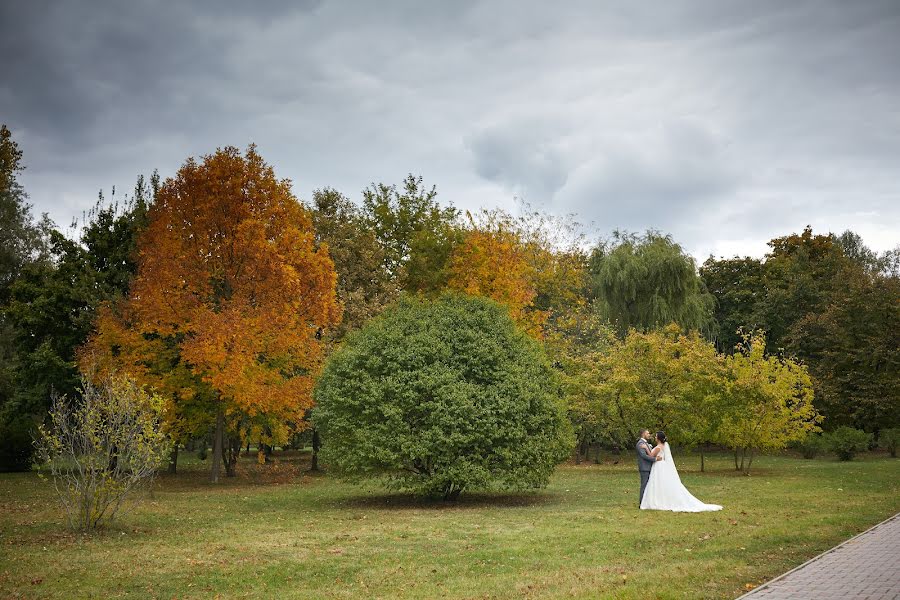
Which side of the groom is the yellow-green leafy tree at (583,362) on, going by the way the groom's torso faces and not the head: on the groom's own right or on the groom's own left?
on the groom's own left

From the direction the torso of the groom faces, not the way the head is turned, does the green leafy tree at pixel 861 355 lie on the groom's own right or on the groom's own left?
on the groom's own left

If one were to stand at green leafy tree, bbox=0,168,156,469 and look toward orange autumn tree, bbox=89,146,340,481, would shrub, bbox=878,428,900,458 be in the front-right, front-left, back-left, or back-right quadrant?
front-left

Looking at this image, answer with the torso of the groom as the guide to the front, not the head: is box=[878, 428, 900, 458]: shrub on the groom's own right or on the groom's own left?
on the groom's own left

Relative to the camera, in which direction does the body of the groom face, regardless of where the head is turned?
to the viewer's right

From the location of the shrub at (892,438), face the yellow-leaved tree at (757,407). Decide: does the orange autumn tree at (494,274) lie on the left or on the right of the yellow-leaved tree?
right

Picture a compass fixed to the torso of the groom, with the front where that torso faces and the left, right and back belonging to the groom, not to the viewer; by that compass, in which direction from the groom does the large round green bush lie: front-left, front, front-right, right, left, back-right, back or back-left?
back

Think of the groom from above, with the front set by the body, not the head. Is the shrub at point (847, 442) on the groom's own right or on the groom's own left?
on the groom's own left

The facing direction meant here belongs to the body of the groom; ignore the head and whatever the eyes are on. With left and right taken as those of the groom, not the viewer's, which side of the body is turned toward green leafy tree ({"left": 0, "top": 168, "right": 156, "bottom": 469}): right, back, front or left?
back

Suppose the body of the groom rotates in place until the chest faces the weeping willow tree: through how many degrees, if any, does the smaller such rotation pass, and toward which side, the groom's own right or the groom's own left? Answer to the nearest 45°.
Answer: approximately 90° to the groom's own left

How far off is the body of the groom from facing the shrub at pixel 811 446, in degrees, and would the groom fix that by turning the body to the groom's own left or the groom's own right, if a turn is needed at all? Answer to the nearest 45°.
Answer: approximately 90° to the groom's own left

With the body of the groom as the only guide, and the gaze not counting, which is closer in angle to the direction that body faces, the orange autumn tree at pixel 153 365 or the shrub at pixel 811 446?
the shrub
